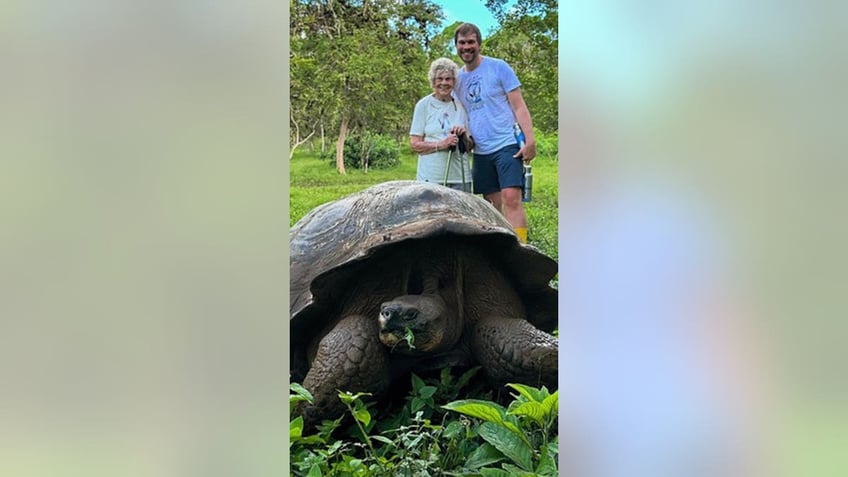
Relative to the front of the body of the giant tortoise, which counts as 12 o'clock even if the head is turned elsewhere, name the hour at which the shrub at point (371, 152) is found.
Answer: The shrub is roughly at 6 o'clock from the giant tortoise.

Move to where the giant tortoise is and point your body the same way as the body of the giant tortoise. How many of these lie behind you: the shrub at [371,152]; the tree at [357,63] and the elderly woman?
3

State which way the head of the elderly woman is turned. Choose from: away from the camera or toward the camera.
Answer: toward the camera

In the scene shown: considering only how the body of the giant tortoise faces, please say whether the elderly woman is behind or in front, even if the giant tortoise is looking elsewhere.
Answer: behind

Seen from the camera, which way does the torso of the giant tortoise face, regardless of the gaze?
toward the camera

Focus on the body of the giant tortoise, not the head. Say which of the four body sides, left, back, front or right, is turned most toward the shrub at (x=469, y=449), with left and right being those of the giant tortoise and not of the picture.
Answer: front

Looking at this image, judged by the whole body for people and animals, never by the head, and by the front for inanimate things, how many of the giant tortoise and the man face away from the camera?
0

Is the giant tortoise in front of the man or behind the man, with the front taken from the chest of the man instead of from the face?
in front

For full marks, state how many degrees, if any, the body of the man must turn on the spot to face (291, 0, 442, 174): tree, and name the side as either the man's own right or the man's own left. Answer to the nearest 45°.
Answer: approximately 135° to the man's own right

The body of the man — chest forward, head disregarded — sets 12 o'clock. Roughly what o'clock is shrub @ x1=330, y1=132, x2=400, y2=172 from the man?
The shrub is roughly at 4 o'clock from the man.

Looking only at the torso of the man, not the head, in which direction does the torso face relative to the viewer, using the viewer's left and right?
facing the viewer and to the left of the viewer

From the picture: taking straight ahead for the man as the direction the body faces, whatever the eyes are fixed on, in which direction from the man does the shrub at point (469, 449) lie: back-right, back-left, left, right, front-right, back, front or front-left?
front-left

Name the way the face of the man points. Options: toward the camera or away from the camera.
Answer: toward the camera

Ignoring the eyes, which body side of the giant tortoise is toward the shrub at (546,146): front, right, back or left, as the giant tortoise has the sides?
back
